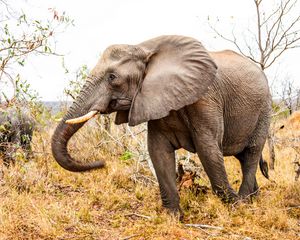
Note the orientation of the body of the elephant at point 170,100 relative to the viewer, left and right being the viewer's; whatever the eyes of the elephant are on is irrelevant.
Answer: facing the viewer and to the left of the viewer
